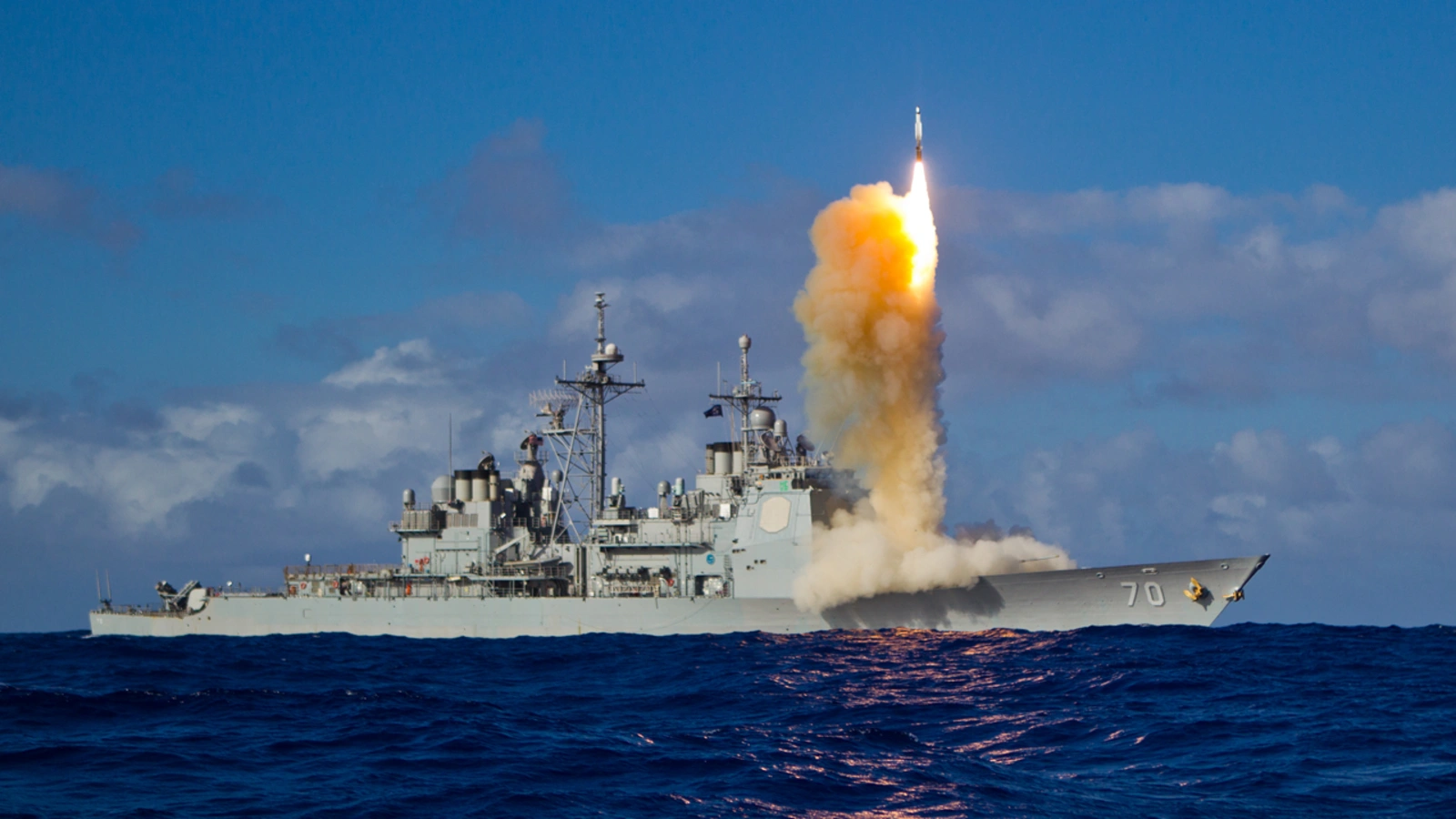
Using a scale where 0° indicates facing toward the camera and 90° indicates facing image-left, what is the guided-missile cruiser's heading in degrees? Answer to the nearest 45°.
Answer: approximately 270°
